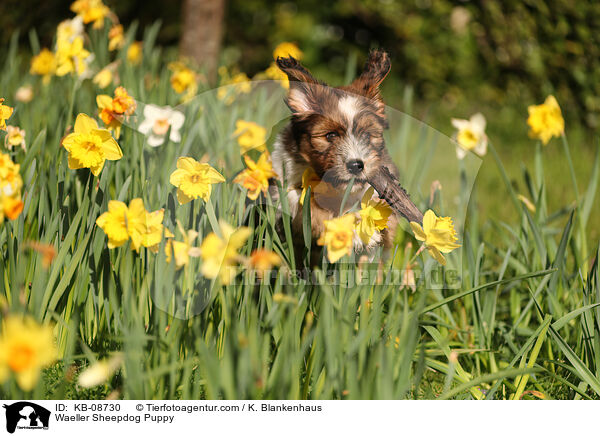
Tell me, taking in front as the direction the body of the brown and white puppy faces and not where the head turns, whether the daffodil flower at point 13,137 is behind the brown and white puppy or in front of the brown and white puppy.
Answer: behind

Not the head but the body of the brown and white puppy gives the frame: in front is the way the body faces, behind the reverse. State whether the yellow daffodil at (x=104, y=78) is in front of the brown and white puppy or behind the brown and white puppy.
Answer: behind

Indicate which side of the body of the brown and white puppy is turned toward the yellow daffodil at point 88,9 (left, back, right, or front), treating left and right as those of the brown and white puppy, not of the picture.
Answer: back

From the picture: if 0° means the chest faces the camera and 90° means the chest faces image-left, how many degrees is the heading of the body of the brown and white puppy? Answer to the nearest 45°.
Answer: approximately 315°

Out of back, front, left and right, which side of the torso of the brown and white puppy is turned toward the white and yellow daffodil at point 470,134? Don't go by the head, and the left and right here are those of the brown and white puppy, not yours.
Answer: left

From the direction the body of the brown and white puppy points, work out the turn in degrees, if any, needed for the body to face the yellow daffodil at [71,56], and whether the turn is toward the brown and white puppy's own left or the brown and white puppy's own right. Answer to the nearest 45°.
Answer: approximately 180°
